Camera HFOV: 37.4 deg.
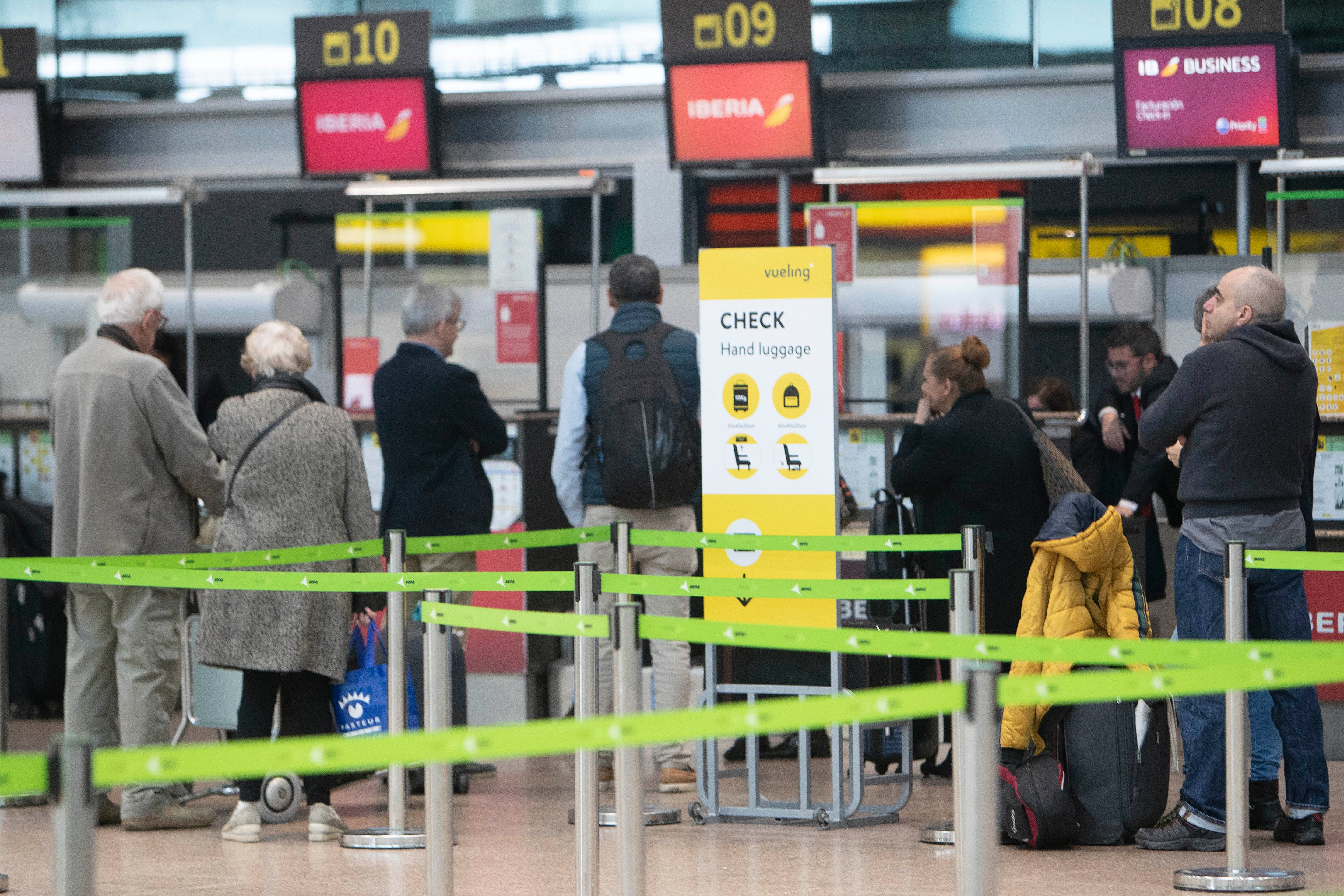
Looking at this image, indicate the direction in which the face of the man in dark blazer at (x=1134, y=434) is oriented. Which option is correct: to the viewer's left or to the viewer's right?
to the viewer's left

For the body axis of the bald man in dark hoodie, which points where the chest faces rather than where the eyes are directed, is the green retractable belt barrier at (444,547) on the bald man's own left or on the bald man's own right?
on the bald man's own left

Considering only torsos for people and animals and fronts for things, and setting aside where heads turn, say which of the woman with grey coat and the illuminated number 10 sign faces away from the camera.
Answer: the woman with grey coat

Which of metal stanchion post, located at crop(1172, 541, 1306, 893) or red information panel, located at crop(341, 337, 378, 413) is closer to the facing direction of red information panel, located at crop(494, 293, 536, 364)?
the metal stanchion post

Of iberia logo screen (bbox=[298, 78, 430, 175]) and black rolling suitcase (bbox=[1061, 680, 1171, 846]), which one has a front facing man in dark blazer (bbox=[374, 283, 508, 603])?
the iberia logo screen

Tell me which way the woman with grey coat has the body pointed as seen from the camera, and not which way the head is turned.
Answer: away from the camera

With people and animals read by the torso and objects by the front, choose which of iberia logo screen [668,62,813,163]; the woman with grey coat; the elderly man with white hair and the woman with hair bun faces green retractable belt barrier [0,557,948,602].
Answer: the iberia logo screen

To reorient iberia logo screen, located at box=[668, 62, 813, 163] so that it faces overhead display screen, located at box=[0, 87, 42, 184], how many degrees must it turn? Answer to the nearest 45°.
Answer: approximately 90° to its right

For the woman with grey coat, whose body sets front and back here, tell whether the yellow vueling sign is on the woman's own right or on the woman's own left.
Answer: on the woman's own right

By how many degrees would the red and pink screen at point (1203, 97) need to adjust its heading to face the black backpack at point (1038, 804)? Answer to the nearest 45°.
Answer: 0° — it already faces it

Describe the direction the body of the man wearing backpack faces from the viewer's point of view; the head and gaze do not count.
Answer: away from the camera

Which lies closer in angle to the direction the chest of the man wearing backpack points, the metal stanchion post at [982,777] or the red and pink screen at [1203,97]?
the red and pink screen
